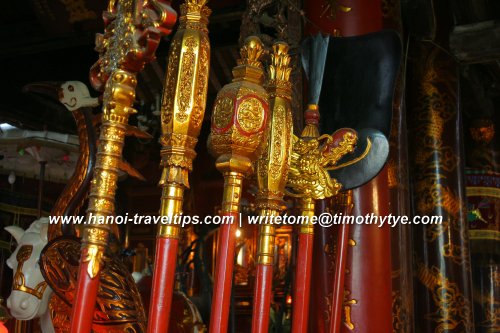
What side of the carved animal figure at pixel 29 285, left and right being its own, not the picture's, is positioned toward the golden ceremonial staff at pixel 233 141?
left

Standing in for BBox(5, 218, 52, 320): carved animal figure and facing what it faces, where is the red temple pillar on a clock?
The red temple pillar is roughly at 8 o'clock from the carved animal figure.

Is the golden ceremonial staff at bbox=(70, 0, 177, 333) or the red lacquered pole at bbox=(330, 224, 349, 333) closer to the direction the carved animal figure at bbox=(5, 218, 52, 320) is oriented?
the golden ceremonial staff

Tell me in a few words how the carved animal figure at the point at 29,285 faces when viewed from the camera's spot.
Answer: facing the viewer and to the left of the viewer

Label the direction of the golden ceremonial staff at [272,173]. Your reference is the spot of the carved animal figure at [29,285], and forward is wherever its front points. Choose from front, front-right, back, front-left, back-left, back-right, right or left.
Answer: left

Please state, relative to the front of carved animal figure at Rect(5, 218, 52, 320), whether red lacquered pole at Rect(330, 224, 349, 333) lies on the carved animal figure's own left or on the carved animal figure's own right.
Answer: on the carved animal figure's own left

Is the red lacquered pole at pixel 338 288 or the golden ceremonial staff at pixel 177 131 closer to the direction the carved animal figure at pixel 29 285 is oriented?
the golden ceremonial staff
